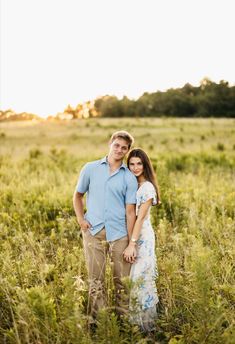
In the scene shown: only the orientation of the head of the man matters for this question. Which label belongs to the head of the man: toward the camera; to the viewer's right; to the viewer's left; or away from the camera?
toward the camera

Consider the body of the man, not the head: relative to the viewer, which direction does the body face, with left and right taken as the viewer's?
facing the viewer
